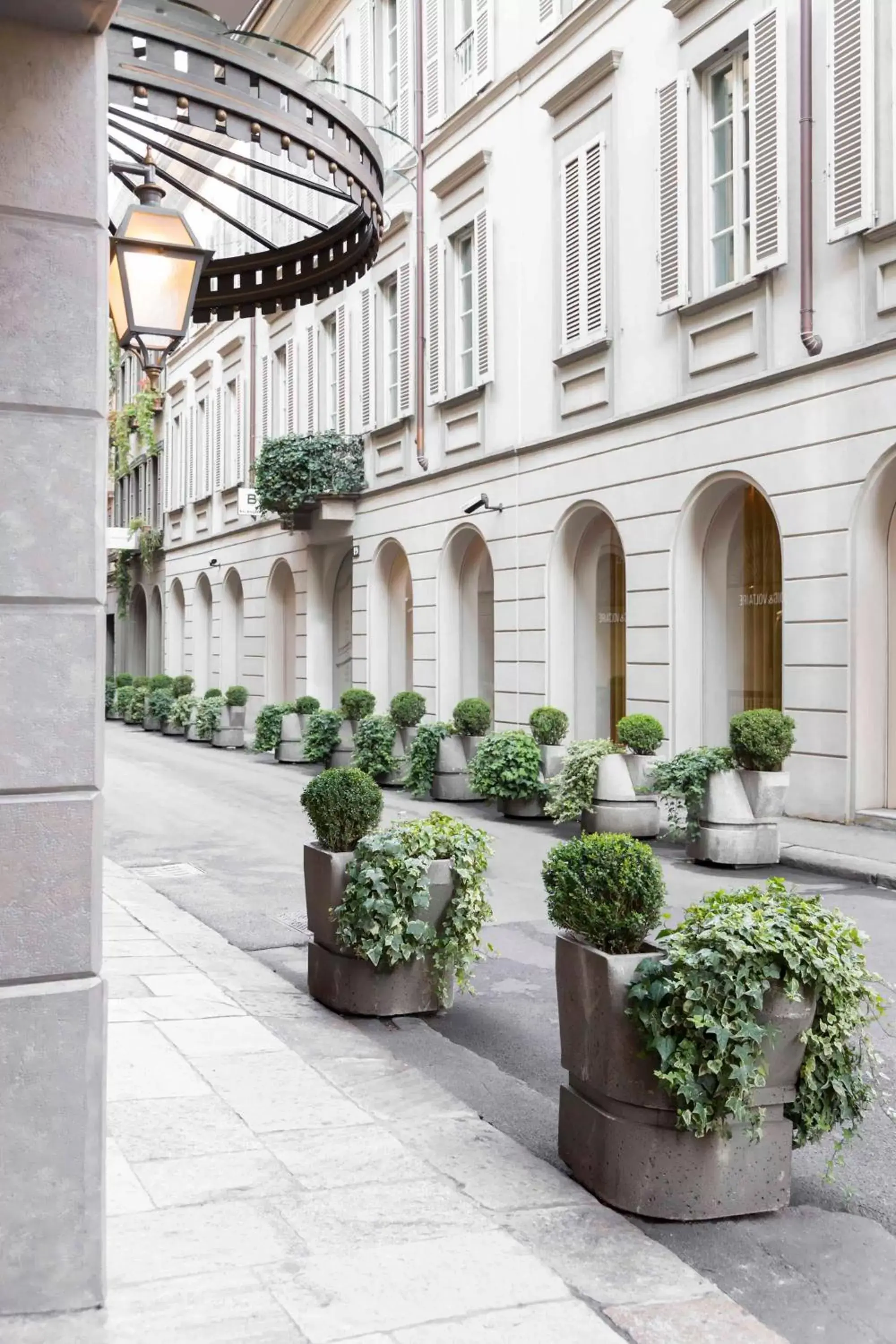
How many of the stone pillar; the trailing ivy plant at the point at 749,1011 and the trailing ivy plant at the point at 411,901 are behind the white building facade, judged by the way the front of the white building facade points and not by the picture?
0

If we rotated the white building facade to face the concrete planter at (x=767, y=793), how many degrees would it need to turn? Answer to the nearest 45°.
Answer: approximately 45° to its left

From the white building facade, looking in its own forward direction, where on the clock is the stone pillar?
The stone pillar is roughly at 11 o'clock from the white building facade.

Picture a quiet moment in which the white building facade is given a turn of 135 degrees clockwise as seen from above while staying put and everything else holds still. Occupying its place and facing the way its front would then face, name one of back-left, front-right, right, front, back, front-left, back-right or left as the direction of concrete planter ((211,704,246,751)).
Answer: front-left

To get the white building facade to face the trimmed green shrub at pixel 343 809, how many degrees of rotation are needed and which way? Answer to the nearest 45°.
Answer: approximately 45° to its left

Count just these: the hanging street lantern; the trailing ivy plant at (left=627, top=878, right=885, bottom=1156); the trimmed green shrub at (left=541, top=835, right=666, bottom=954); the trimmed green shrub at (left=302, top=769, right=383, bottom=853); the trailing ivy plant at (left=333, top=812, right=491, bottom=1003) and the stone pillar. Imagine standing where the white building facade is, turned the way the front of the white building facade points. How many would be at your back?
0

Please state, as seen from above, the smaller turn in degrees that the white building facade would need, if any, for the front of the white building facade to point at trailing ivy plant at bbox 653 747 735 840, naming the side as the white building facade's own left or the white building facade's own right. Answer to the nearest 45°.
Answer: approximately 45° to the white building facade's own left

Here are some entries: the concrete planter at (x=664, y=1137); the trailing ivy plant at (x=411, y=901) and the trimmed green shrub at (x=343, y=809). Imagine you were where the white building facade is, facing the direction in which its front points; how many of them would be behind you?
0
